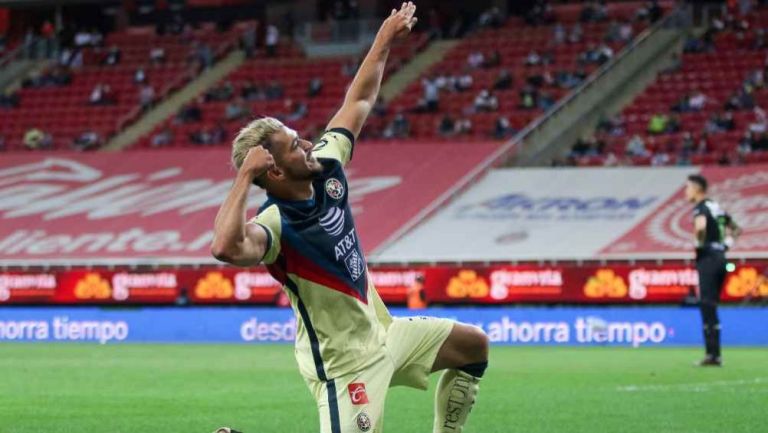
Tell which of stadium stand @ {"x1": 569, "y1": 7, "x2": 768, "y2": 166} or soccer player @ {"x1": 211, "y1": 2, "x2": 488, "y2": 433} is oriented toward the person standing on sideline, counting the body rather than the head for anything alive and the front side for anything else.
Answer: the stadium stand

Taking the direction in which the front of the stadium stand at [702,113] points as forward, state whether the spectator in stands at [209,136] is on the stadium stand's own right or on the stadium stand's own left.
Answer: on the stadium stand's own right

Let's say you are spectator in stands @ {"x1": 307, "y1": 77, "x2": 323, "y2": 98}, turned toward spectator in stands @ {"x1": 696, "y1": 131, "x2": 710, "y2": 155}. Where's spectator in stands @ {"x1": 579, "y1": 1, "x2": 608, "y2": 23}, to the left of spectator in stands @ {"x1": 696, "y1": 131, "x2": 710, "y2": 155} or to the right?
left

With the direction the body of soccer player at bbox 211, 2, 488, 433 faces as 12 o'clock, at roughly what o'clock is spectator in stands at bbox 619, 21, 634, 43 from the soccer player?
The spectator in stands is roughly at 8 o'clock from the soccer player.

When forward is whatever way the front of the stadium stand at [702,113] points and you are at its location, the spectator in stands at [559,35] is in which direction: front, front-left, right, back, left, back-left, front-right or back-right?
back-right

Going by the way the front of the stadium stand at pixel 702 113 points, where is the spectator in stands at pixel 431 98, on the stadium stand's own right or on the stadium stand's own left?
on the stadium stand's own right

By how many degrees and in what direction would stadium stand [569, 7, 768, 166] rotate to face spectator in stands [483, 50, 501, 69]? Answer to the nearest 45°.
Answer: approximately 135° to its right

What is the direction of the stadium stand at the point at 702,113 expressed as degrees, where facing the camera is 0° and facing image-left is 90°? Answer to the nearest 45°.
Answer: approximately 0°

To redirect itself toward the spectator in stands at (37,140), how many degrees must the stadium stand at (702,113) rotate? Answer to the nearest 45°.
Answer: approximately 90° to its right

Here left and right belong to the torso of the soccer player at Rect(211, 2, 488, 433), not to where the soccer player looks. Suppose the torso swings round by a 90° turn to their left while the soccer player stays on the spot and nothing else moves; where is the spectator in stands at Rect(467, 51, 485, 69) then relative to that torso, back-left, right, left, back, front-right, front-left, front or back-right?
front-left

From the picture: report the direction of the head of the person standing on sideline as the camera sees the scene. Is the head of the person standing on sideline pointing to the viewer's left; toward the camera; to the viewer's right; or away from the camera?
to the viewer's left

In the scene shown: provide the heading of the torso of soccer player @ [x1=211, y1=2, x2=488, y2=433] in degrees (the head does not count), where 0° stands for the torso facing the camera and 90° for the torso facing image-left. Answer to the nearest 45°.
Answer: approximately 315°

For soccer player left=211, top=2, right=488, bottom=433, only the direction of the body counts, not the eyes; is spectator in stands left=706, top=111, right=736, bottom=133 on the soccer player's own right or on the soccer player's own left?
on the soccer player's own left
